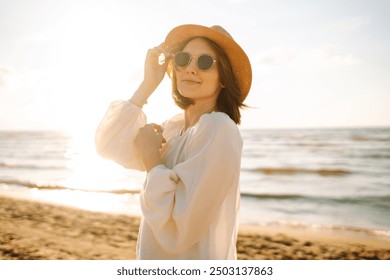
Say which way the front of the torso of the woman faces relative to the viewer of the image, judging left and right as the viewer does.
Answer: facing the viewer and to the left of the viewer

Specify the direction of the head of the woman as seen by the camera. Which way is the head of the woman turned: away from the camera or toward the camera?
toward the camera
